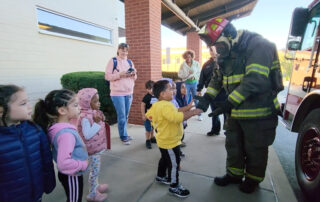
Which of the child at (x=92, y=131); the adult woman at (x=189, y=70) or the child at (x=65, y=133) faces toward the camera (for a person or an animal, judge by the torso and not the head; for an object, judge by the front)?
the adult woman

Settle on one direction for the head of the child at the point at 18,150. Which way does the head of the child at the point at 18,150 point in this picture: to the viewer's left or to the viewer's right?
to the viewer's right

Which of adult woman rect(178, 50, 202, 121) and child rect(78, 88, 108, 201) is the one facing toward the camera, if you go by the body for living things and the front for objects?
the adult woman

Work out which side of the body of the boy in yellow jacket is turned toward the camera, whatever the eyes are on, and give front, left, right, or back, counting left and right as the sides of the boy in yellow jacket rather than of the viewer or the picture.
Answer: right

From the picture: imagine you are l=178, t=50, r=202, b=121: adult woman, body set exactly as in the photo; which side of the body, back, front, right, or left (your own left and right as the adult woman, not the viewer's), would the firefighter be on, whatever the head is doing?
front

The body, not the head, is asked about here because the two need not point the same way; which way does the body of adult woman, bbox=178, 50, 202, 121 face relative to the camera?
toward the camera

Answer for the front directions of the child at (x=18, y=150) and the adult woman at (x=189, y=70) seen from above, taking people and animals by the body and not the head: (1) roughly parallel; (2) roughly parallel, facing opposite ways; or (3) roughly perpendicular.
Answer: roughly perpendicular

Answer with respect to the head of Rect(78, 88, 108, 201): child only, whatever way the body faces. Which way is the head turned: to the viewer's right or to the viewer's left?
to the viewer's right

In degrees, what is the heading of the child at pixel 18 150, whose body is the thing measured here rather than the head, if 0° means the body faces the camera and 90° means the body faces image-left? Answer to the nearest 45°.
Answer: approximately 315°

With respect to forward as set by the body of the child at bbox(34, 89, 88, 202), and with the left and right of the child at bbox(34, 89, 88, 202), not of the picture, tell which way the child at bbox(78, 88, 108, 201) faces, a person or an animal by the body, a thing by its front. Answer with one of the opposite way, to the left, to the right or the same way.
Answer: the same way

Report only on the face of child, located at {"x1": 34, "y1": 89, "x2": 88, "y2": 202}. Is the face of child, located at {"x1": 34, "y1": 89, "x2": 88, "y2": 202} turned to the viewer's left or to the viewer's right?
to the viewer's right

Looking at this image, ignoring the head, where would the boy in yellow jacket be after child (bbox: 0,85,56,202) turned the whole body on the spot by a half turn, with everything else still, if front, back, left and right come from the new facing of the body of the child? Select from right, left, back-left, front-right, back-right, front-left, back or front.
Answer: back-right

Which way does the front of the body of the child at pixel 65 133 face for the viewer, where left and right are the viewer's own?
facing to the right of the viewer

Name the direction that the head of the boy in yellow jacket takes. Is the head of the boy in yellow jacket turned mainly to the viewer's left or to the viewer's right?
to the viewer's right

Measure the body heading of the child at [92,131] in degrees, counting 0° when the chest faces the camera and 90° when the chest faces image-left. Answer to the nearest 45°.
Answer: approximately 270°
